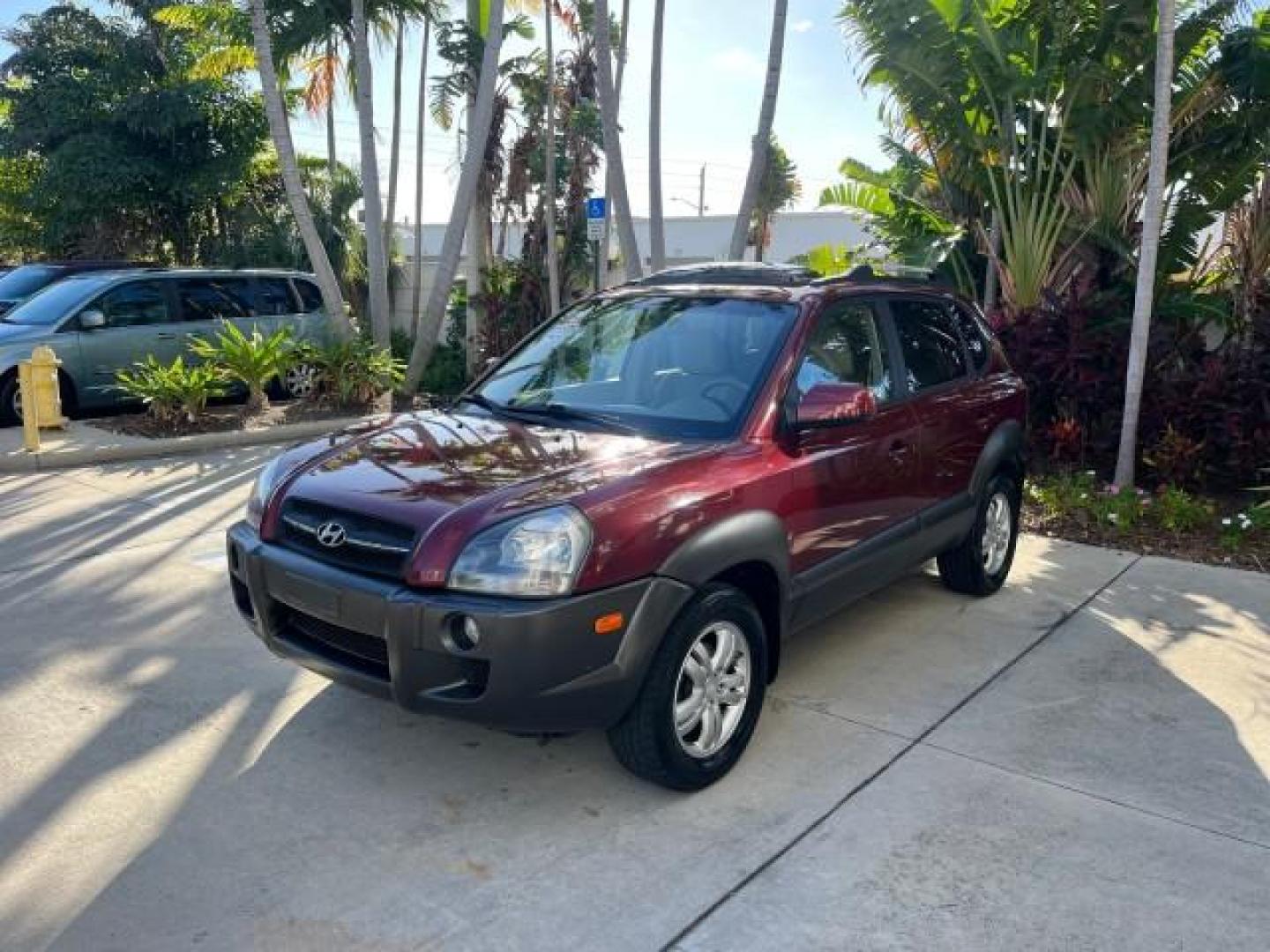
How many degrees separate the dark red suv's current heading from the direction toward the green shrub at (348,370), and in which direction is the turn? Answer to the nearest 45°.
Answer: approximately 135° to its right

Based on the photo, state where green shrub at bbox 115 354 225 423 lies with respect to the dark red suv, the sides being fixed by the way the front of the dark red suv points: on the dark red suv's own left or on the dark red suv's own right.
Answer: on the dark red suv's own right

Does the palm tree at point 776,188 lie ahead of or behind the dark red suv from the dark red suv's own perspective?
behind

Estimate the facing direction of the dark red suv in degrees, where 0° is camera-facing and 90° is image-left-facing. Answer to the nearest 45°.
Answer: approximately 45°

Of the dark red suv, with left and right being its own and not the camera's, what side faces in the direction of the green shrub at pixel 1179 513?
back

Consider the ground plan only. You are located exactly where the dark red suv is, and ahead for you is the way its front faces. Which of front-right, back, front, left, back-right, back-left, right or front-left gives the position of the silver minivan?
right

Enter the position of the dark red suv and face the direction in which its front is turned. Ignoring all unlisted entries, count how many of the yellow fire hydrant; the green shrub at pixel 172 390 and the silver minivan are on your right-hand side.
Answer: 3

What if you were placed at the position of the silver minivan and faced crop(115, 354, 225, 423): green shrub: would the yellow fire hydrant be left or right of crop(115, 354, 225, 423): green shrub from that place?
right

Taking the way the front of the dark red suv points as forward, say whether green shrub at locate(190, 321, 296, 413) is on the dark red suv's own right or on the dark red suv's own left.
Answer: on the dark red suv's own right
